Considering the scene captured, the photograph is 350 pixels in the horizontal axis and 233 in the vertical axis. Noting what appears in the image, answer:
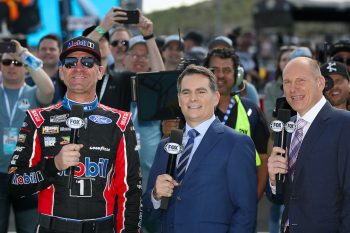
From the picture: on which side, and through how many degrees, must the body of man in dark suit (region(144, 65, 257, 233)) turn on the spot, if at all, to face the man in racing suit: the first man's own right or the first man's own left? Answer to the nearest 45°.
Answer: approximately 45° to the first man's own right

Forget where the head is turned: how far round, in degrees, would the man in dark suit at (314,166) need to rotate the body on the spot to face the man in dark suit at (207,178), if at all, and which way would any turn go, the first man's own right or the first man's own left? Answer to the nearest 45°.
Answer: approximately 45° to the first man's own right

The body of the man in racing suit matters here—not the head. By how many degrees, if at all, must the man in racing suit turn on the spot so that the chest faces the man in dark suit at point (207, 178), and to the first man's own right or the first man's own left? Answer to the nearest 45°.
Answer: approximately 90° to the first man's own left

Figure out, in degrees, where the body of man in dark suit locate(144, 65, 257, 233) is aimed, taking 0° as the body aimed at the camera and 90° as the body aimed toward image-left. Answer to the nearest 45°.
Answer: approximately 45°

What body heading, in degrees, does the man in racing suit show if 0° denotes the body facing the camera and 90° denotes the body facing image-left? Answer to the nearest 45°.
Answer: approximately 0°
